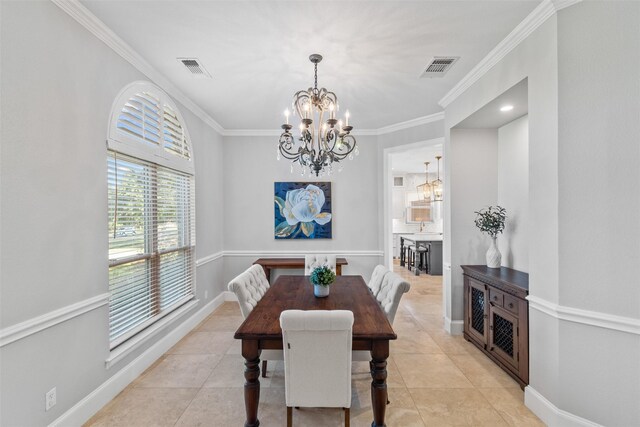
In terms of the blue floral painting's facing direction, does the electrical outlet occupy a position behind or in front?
in front

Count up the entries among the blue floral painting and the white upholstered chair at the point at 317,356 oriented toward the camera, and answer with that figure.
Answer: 1

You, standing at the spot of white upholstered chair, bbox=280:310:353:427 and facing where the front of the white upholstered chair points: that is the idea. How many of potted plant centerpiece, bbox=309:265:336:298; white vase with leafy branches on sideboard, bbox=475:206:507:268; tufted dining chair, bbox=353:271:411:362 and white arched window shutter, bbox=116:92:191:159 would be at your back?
0

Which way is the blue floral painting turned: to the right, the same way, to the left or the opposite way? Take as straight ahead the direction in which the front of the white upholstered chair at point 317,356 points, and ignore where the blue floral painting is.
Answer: the opposite way

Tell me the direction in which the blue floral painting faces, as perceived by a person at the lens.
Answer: facing the viewer

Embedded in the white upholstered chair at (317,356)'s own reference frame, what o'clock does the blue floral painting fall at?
The blue floral painting is roughly at 12 o'clock from the white upholstered chair.

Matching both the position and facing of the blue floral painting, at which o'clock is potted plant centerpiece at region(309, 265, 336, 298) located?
The potted plant centerpiece is roughly at 12 o'clock from the blue floral painting.

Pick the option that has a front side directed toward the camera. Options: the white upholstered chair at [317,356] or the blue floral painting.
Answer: the blue floral painting

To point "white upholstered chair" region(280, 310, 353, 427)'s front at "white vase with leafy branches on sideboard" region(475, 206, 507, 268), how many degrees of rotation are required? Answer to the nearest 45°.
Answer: approximately 45° to its right

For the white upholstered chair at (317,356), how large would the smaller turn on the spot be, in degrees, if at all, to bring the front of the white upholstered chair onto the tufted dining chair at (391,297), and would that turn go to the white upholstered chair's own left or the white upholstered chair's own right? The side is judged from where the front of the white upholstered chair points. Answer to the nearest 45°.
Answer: approximately 45° to the white upholstered chair's own right

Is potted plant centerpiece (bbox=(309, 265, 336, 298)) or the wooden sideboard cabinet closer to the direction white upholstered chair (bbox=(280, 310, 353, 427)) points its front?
the potted plant centerpiece

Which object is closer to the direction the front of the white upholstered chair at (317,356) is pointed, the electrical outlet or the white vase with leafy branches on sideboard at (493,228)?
the white vase with leafy branches on sideboard

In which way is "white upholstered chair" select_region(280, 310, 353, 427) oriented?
away from the camera

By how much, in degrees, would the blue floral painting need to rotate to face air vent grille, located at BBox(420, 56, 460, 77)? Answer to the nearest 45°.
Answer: approximately 45° to its left

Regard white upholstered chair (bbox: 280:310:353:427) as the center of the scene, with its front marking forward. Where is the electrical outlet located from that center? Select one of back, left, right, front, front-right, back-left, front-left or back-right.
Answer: left

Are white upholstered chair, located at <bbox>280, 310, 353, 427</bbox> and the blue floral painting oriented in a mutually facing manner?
yes
